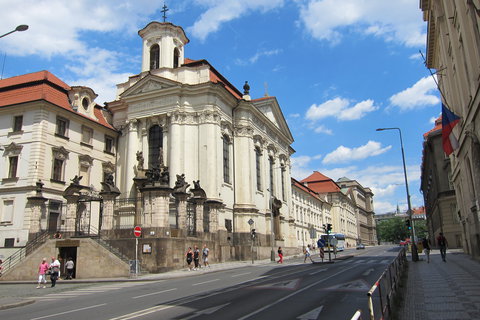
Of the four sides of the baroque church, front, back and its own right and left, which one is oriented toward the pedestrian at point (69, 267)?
front

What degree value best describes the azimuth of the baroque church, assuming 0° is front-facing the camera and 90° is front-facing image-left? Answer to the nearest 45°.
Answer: approximately 45°

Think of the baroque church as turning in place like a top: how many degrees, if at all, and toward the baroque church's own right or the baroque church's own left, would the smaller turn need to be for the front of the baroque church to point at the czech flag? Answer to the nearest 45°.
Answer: approximately 90° to the baroque church's own left

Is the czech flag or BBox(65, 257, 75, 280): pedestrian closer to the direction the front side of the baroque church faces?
the pedestrian
